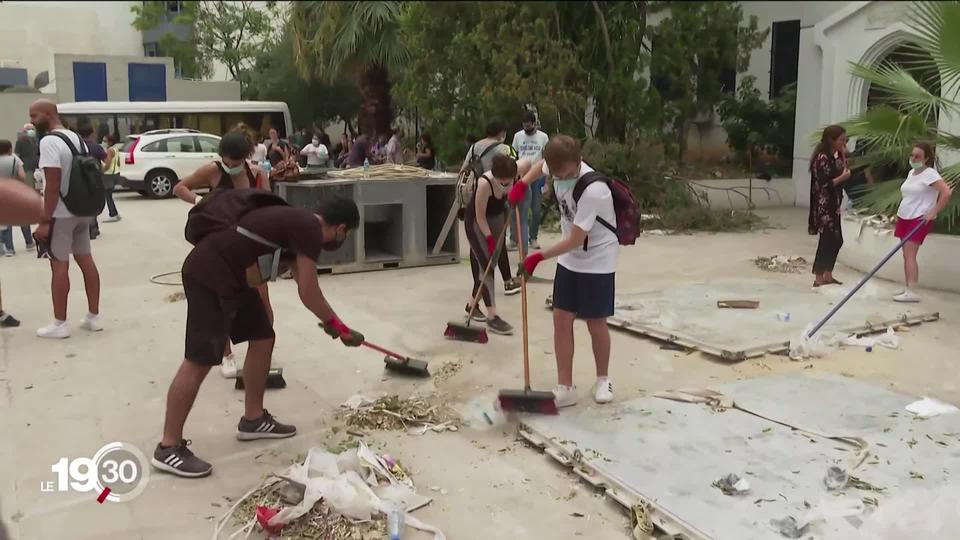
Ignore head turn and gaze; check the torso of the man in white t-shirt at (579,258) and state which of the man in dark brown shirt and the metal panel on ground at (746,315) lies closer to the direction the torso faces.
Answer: the man in dark brown shirt

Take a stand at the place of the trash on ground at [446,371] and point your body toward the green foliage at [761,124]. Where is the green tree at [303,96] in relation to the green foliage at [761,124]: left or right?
left

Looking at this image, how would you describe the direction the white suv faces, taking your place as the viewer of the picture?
facing away from the viewer and to the right of the viewer

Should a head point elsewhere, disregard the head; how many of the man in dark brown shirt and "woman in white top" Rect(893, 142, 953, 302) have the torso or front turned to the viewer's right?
1

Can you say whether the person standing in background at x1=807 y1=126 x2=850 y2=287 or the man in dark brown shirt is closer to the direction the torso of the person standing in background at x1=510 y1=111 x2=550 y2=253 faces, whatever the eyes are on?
the man in dark brown shirt

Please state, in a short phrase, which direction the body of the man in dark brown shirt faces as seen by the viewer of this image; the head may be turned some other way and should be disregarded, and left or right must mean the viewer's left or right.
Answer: facing to the right of the viewer
